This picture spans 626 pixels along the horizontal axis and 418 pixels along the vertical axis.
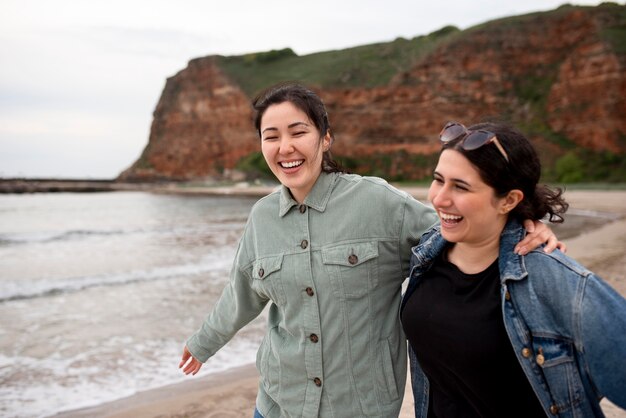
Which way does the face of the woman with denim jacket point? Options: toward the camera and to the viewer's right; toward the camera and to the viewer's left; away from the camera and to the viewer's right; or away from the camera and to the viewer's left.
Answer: toward the camera and to the viewer's left
